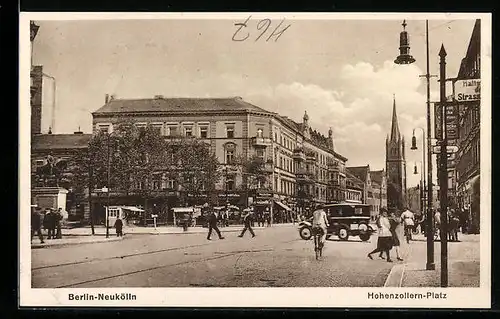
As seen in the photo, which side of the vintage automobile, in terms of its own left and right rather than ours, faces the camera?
left

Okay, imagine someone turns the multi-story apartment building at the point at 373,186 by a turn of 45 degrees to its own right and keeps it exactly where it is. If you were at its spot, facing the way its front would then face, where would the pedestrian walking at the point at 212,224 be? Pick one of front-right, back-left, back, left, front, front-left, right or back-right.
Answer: front-right

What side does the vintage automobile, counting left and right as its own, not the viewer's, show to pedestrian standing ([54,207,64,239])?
front

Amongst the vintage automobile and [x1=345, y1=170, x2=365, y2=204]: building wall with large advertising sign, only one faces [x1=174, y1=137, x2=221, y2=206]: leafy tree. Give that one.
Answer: the vintage automobile

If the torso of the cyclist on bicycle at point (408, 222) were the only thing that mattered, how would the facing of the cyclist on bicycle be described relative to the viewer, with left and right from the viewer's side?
facing away from the viewer

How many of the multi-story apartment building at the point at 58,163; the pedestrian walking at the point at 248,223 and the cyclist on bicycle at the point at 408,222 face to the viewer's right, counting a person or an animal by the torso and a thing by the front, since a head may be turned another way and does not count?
1

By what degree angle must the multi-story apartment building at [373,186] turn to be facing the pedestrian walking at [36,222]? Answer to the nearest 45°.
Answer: approximately 90° to its right
